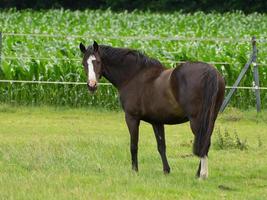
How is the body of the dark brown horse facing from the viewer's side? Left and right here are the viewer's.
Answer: facing away from the viewer and to the left of the viewer
